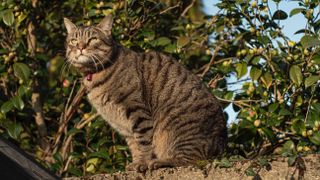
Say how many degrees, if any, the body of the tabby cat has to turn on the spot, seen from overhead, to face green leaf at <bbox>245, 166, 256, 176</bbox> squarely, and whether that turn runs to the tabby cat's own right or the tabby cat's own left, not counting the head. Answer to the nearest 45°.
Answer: approximately 135° to the tabby cat's own left

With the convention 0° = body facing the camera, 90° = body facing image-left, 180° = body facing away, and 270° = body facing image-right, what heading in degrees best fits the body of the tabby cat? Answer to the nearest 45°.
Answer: approximately 90°

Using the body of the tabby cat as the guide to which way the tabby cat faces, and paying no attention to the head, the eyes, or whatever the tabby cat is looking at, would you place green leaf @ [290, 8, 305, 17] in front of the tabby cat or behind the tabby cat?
behind

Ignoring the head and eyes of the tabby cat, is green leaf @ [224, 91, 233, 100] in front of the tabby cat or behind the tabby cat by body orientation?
behind
